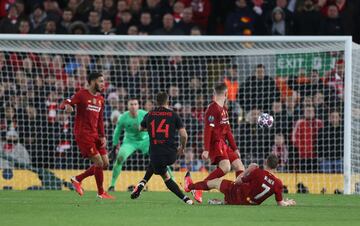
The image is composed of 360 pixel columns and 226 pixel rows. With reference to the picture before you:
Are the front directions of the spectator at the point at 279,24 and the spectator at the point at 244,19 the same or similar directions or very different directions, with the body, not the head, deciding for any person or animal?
same or similar directions

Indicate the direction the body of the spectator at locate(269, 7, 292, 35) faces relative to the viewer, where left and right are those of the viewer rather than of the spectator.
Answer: facing the viewer

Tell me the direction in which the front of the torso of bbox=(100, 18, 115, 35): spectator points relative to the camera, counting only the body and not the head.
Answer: toward the camera

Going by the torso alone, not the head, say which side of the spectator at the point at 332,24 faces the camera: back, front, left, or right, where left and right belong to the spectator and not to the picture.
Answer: front

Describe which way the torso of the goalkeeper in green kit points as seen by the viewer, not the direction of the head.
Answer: toward the camera

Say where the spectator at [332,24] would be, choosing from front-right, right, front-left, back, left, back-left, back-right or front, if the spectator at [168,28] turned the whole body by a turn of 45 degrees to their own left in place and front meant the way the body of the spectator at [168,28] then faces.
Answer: front-left

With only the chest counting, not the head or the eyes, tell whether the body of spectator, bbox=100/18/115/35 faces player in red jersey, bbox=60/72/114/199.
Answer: yes

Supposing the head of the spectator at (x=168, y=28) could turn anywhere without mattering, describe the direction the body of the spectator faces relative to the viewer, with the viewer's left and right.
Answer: facing the viewer

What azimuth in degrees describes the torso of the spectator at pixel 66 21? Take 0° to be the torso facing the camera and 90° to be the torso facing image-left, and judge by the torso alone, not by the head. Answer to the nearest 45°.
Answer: approximately 0°

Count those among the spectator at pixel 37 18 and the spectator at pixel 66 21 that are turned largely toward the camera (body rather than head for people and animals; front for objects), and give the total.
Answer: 2
